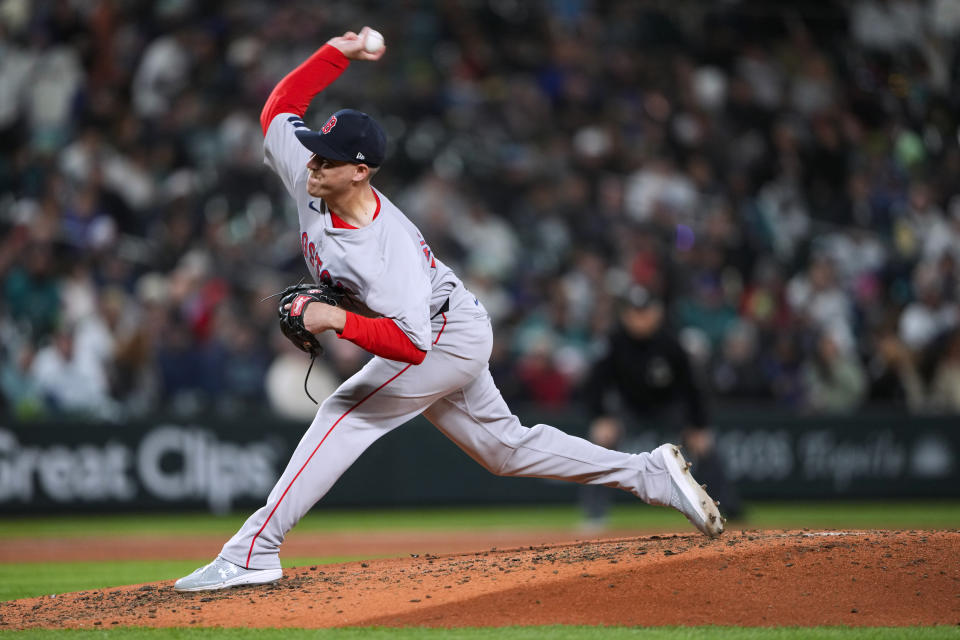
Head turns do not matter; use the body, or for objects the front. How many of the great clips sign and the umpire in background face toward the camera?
2

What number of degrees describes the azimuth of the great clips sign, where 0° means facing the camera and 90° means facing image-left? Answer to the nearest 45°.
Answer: approximately 0°

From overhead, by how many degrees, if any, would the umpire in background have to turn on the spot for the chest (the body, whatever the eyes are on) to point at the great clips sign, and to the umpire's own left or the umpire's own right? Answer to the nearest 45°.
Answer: approximately 90° to the umpire's own right

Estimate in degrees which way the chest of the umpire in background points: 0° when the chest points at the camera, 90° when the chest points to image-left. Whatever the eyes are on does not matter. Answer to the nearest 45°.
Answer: approximately 0°

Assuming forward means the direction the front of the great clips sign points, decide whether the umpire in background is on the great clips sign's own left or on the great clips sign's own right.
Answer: on the great clips sign's own left
